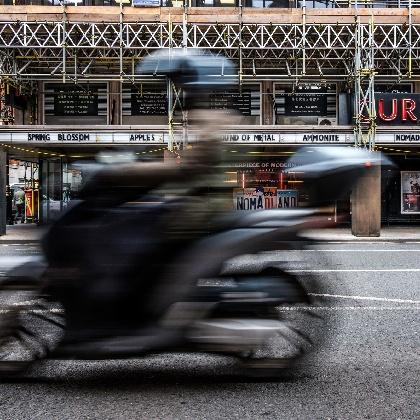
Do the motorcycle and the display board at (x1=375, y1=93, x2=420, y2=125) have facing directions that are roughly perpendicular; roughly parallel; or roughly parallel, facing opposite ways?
roughly perpendicular

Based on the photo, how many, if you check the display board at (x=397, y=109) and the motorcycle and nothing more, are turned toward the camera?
1

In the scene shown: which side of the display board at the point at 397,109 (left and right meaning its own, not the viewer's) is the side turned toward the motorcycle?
front

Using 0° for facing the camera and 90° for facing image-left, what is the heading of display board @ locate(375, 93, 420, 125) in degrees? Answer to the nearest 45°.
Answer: approximately 0°
